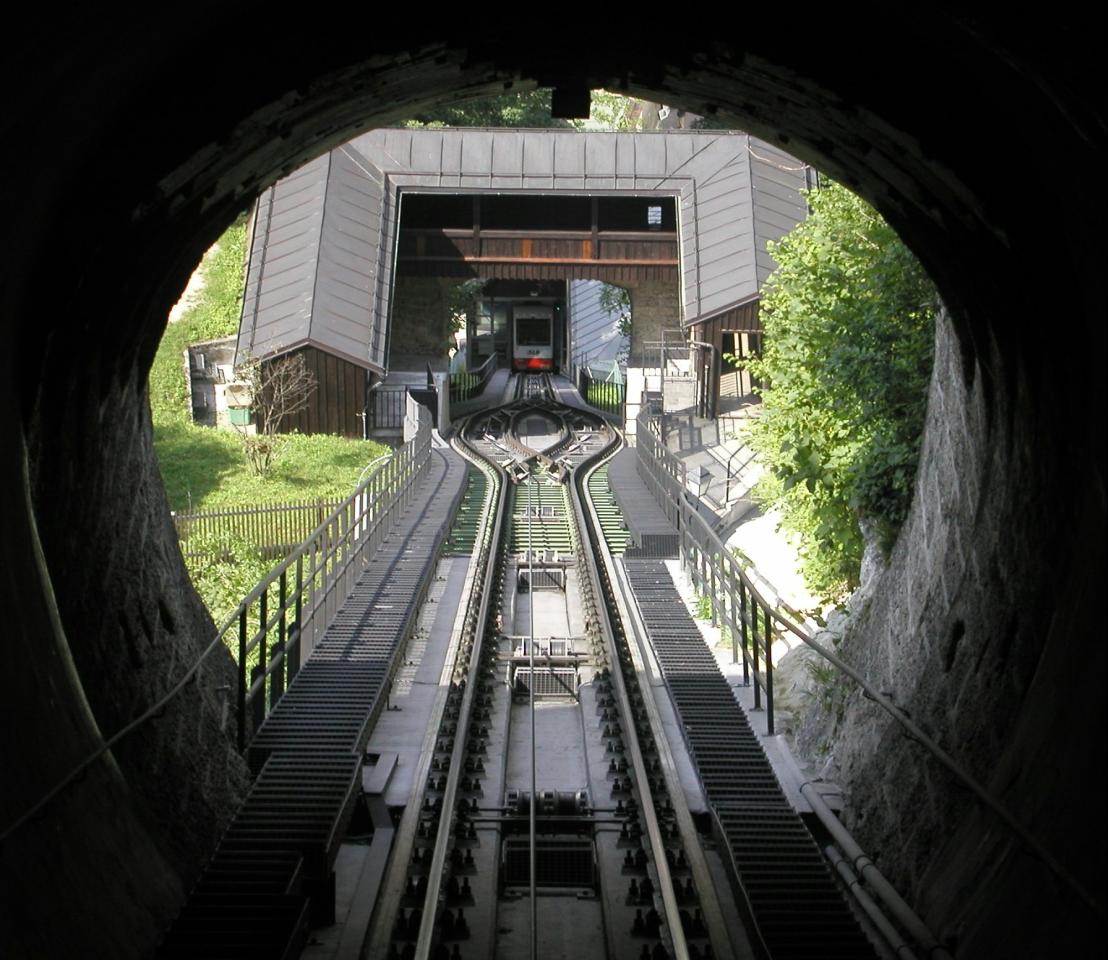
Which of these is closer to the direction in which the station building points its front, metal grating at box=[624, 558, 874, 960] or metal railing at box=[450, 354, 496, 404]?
the metal grating

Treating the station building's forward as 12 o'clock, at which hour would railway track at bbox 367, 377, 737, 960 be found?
The railway track is roughly at 12 o'clock from the station building.

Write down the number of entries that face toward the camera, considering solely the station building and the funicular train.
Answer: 2

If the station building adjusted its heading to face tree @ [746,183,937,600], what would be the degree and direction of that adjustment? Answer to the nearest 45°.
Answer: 0° — it already faces it

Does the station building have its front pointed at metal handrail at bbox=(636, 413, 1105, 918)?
yes

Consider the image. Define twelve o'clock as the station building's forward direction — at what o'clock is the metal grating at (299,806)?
The metal grating is roughly at 12 o'clock from the station building.

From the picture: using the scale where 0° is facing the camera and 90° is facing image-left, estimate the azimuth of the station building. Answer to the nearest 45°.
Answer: approximately 0°

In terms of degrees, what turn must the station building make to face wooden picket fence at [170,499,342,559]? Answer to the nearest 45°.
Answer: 0° — it already faces it
